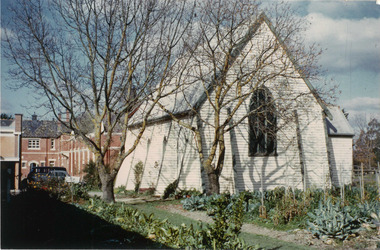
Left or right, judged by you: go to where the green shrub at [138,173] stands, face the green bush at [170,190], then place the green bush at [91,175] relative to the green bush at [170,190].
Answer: right

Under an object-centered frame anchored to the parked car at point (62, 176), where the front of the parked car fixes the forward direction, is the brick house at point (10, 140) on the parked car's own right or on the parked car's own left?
on the parked car's own right
